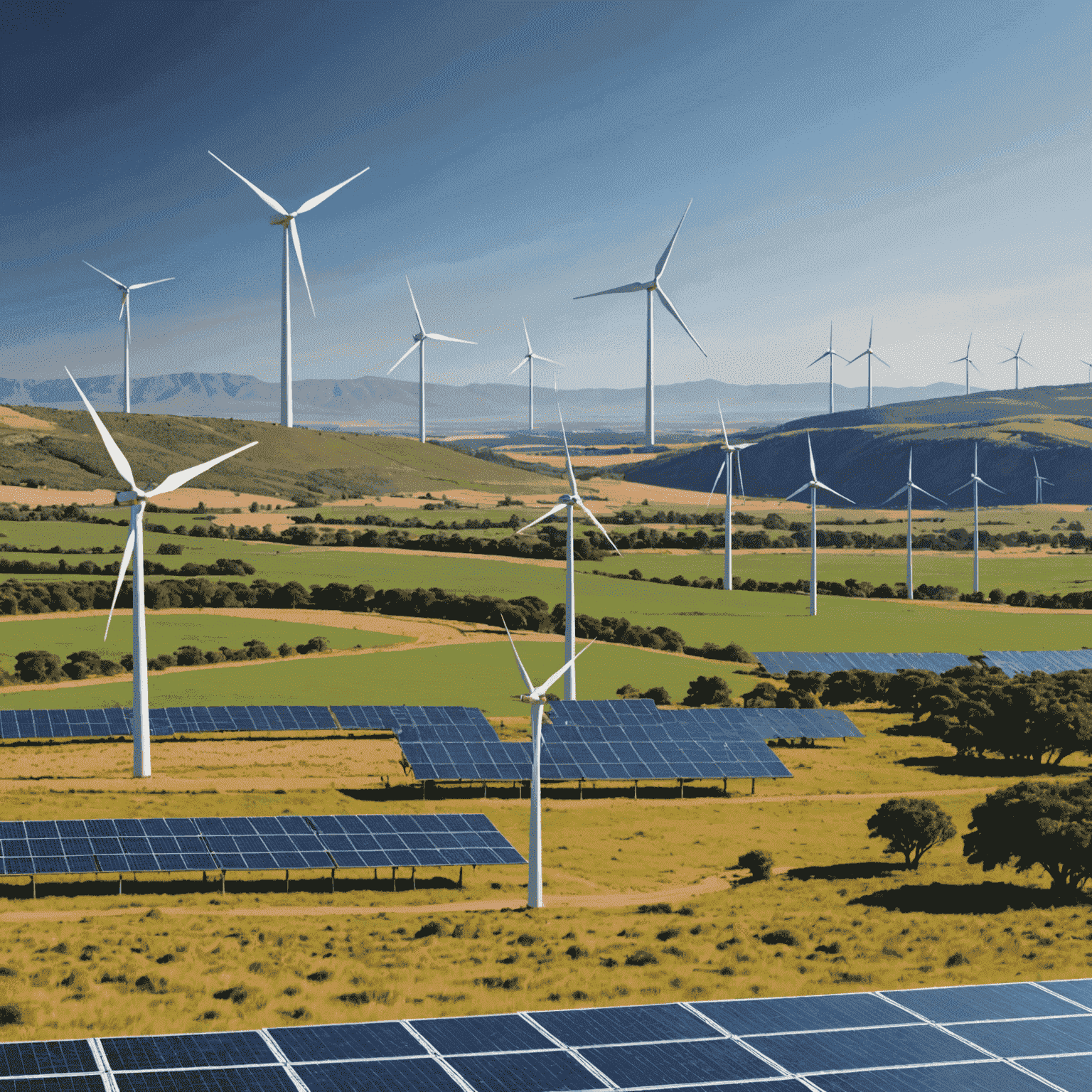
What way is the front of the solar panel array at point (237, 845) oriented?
toward the camera

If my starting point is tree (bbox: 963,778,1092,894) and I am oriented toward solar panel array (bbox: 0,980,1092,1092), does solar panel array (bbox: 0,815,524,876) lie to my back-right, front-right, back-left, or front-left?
front-right

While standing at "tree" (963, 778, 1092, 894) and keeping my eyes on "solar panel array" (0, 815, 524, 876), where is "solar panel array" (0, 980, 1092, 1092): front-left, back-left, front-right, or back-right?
front-left

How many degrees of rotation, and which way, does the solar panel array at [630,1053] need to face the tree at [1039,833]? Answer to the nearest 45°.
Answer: approximately 135° to its left

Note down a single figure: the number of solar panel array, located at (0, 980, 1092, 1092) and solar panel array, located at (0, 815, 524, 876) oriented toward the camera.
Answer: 2

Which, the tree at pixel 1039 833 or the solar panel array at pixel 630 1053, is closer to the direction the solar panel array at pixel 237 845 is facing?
the solar panel array

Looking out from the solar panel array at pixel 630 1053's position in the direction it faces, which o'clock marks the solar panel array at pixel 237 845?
the solar panel array at pixel 237 845 is roughly at 5 o'clock from the solar panel array at pixel 630 1053.

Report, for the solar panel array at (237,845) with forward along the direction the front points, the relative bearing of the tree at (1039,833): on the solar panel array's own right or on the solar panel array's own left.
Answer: on the solar panel array's own left

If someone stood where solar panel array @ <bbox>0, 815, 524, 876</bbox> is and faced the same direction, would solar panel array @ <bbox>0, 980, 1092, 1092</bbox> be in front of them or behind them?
in front

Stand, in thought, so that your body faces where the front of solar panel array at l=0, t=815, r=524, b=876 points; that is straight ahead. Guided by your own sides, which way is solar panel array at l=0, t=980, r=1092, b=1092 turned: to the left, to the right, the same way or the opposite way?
the same way
